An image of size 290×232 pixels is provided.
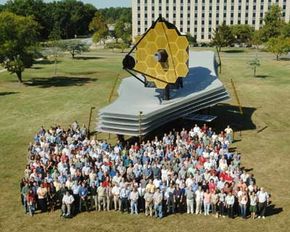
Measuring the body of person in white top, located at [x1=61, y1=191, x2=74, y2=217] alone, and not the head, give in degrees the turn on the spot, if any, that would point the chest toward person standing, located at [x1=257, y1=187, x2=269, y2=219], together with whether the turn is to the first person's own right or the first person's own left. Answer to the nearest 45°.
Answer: approximately 90° to the first person's own left

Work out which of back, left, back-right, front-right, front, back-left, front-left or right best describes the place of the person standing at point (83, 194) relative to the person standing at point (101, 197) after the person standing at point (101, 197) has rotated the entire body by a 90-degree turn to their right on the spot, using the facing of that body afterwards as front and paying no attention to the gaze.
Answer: front

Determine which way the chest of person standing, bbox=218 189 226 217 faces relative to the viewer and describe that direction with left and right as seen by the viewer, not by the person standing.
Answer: facing the viewer

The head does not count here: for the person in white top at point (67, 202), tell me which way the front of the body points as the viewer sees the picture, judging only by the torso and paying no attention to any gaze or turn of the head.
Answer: toward the camera

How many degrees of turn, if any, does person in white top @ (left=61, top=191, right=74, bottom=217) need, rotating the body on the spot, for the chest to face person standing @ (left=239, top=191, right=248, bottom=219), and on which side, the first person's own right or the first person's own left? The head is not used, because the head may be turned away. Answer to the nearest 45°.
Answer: approximately 90° to the first person's own left

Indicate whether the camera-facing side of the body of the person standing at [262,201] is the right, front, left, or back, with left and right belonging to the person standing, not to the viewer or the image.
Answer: front

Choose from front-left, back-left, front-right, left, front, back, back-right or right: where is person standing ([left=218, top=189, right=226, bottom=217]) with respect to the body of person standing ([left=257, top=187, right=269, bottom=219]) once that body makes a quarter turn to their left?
back

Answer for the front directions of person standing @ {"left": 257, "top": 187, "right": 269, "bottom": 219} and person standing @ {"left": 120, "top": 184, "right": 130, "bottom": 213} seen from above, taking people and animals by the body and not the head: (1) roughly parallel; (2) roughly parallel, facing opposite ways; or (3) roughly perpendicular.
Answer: roughly parallel

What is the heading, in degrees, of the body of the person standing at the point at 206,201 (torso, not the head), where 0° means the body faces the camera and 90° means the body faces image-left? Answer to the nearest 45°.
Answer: approximately 0°

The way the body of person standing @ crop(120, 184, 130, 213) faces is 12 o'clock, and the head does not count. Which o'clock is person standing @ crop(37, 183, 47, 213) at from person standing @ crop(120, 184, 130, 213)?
person standing @ crop(37, 183, 47, 213) is roughly at 3 o'clock from person standing @ crop(120, 184, 130, 213).

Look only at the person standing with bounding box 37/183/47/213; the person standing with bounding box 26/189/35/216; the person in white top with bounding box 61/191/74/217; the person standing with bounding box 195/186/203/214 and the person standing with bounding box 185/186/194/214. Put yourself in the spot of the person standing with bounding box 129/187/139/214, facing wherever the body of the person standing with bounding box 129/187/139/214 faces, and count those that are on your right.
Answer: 3

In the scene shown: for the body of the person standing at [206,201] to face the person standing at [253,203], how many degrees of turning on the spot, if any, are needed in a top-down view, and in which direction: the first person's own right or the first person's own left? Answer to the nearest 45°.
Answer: approximately 90° to the first person's own left

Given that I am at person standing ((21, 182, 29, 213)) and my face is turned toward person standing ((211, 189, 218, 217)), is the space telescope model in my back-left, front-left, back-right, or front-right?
front-left

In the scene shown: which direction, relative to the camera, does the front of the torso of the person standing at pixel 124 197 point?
toward the camera

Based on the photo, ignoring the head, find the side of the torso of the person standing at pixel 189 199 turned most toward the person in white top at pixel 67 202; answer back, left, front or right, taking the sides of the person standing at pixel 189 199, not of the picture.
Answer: right
